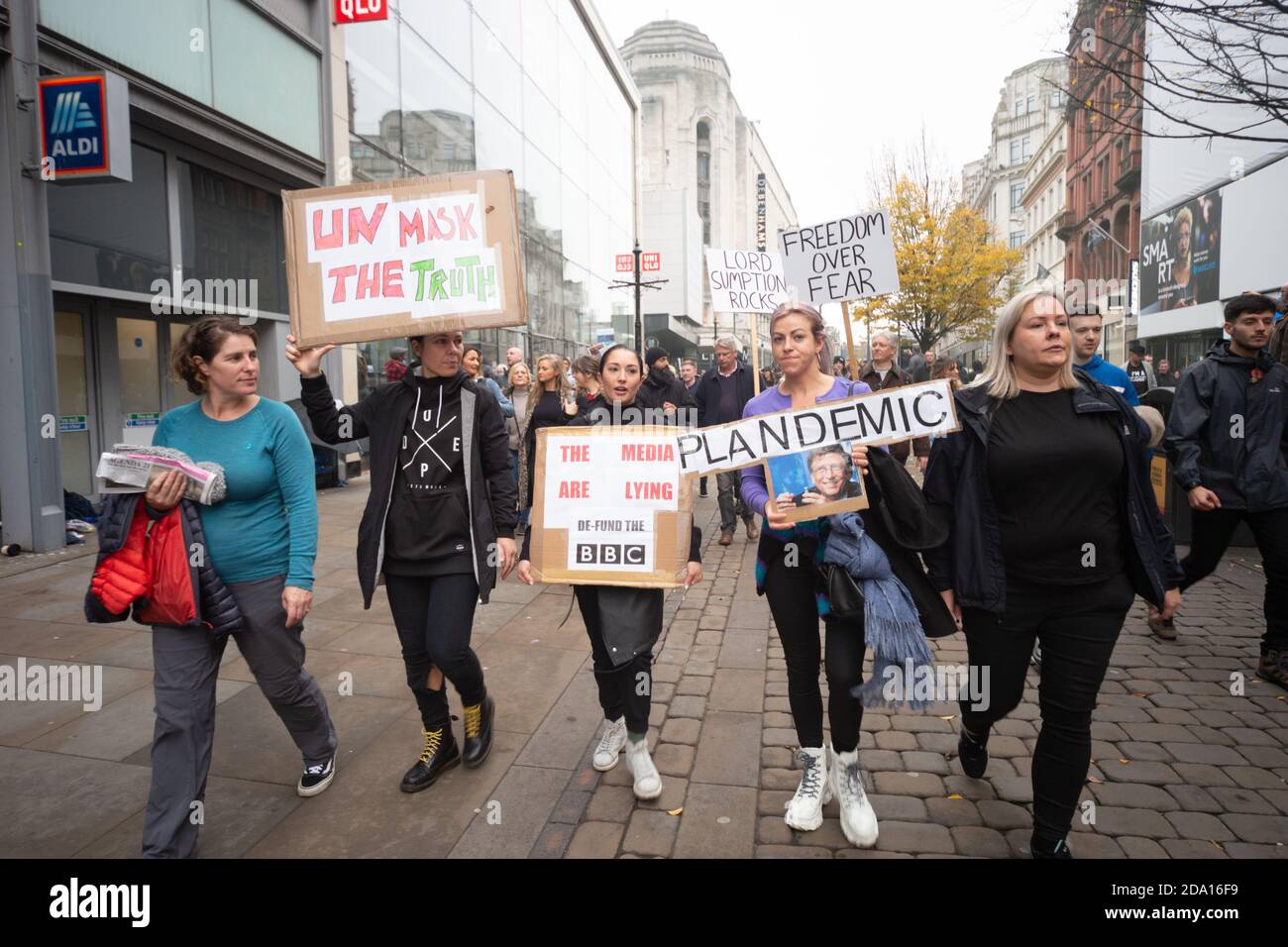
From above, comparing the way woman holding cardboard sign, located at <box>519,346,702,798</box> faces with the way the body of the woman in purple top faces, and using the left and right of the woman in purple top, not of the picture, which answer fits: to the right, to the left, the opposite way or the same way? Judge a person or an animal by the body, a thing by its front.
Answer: the same way

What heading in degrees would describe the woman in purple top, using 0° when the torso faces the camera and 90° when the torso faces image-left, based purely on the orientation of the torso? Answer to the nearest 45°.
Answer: approximately 0°

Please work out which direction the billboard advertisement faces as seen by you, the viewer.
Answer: facing the viewer and to the left of the viewer

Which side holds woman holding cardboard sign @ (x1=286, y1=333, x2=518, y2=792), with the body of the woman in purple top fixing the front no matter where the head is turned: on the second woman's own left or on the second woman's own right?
on the second woman's own right

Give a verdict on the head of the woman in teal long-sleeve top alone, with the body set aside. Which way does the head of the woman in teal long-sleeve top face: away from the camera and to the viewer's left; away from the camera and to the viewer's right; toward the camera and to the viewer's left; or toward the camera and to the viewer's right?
toward the camera and to the viewer's right

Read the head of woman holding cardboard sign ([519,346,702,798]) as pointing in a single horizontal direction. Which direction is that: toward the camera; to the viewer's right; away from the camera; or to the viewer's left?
toward the camera

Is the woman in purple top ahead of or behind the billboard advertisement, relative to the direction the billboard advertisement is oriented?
ahead

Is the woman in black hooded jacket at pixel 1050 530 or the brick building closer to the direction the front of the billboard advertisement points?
the woman in black hooded jacket

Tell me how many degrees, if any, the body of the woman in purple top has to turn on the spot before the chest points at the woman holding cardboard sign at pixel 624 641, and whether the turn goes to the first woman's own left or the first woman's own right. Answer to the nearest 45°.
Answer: approximately 90° to the first woman's own right

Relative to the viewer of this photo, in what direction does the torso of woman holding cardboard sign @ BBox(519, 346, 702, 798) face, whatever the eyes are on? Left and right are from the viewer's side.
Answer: facing the viewer

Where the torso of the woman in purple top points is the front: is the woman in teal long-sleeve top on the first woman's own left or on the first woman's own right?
on the first woman's own right

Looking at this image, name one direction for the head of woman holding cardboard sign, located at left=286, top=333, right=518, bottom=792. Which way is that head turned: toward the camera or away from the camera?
toward the camera

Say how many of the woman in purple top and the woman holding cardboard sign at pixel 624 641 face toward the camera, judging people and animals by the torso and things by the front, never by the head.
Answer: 2

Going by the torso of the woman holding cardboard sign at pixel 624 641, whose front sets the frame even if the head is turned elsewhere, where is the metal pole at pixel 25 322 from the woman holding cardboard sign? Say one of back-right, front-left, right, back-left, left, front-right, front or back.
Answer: back-right

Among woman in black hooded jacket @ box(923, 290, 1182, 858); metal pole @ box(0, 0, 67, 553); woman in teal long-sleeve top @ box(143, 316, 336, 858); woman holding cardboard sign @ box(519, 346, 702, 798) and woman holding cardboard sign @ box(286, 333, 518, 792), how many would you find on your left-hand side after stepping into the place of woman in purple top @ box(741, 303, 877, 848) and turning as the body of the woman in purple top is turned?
1

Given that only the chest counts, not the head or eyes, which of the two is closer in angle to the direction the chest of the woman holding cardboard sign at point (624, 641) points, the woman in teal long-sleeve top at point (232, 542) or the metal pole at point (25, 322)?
the woman in teal long-sleeve top

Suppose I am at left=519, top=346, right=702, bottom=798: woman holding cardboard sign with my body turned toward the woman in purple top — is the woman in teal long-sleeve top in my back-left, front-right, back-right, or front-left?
back-right

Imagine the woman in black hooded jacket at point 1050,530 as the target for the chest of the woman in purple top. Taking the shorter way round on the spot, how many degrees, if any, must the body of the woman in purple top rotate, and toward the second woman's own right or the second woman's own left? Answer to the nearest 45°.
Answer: approximately 90° to the second woman's own left

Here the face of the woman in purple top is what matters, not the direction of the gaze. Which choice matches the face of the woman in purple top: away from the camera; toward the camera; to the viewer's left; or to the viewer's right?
toward the camera
